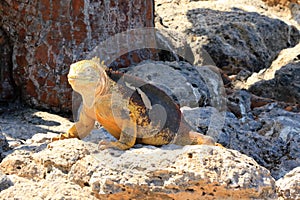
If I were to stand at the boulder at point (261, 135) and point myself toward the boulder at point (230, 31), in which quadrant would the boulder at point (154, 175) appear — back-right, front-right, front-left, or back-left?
back-left

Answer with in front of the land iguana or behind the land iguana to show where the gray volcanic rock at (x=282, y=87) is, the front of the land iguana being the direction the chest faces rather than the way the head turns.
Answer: behind

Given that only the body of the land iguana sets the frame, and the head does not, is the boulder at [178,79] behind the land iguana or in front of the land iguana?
behind

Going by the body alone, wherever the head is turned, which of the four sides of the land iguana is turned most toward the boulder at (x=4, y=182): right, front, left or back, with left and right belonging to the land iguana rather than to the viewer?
front

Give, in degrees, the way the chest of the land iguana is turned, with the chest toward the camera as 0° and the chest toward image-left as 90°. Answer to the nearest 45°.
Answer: approximately 45°

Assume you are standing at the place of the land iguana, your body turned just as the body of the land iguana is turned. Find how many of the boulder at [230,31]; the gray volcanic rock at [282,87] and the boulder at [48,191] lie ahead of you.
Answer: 1

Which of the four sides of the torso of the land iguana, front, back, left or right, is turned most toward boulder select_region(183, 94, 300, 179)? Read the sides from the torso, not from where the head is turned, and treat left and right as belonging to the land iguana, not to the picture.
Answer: back
